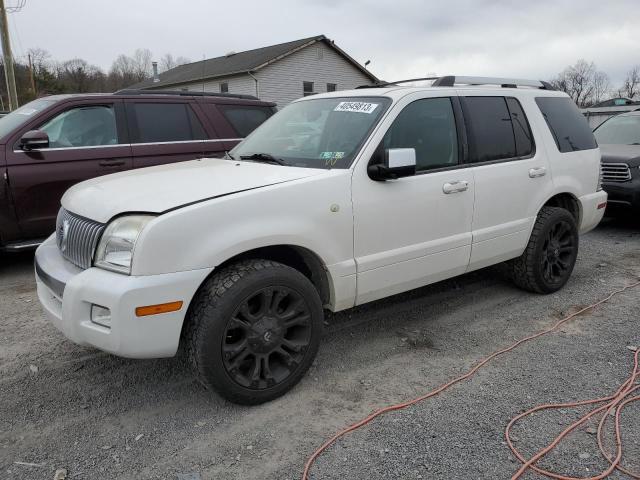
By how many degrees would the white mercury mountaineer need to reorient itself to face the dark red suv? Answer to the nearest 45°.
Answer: approximately 90° to its right

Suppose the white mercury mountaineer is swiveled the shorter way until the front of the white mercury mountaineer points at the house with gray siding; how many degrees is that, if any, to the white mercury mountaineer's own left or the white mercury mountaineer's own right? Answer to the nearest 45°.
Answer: approximately 135° to the white mercury mountaineer's own right

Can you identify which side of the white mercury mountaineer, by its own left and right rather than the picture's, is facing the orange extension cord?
left

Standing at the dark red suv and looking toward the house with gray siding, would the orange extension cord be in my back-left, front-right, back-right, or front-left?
back-right

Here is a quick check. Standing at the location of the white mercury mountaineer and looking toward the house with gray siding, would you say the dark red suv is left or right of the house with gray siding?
left

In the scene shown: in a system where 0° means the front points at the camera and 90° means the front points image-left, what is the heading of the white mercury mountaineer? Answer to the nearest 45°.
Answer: approximately 45°
